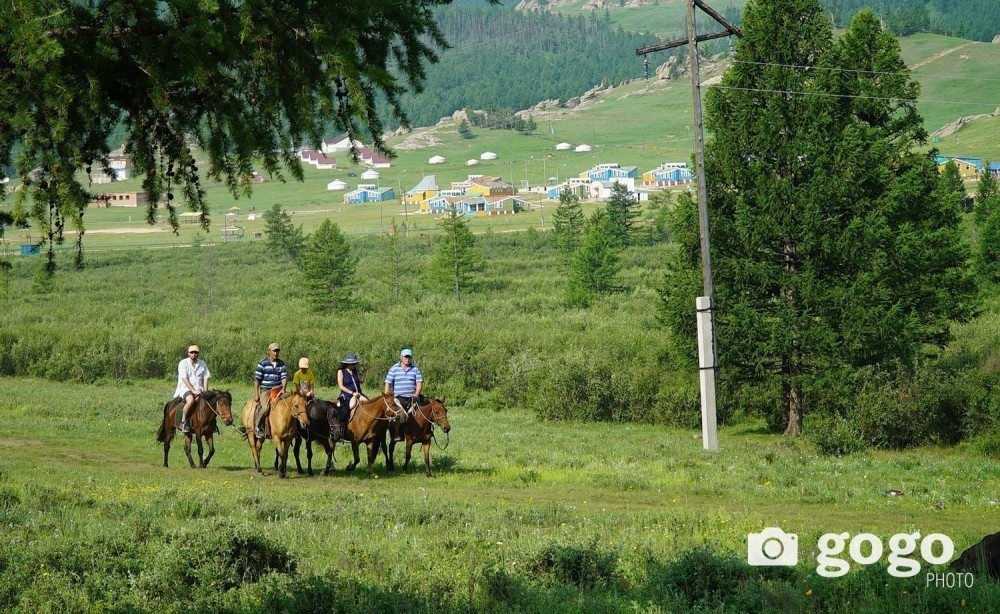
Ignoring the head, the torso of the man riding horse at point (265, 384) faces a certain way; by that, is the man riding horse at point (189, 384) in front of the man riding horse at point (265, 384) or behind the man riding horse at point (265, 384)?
behind

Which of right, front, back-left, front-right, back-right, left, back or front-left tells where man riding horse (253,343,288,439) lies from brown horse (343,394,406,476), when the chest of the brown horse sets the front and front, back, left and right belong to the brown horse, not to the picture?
back-right

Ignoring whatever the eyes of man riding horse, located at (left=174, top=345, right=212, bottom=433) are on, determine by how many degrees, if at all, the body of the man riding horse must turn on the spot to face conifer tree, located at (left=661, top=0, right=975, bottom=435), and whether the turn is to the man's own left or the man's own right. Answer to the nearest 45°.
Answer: approximately 45° to the man's own left

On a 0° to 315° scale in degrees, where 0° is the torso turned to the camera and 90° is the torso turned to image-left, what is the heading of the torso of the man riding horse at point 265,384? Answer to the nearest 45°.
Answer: approximately 315°

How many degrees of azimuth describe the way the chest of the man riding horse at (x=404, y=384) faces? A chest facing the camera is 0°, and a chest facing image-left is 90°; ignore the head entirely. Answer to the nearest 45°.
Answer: approximately 315°
